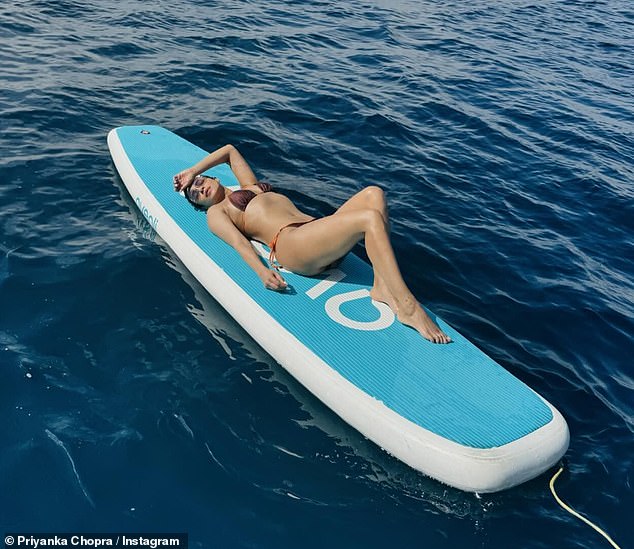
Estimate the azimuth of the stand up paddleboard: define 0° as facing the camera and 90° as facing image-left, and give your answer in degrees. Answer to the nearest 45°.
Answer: approximately 135°

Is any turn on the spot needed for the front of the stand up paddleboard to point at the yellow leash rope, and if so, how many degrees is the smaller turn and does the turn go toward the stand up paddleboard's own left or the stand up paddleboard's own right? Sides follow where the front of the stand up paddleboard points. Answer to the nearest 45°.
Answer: approximately 180°
